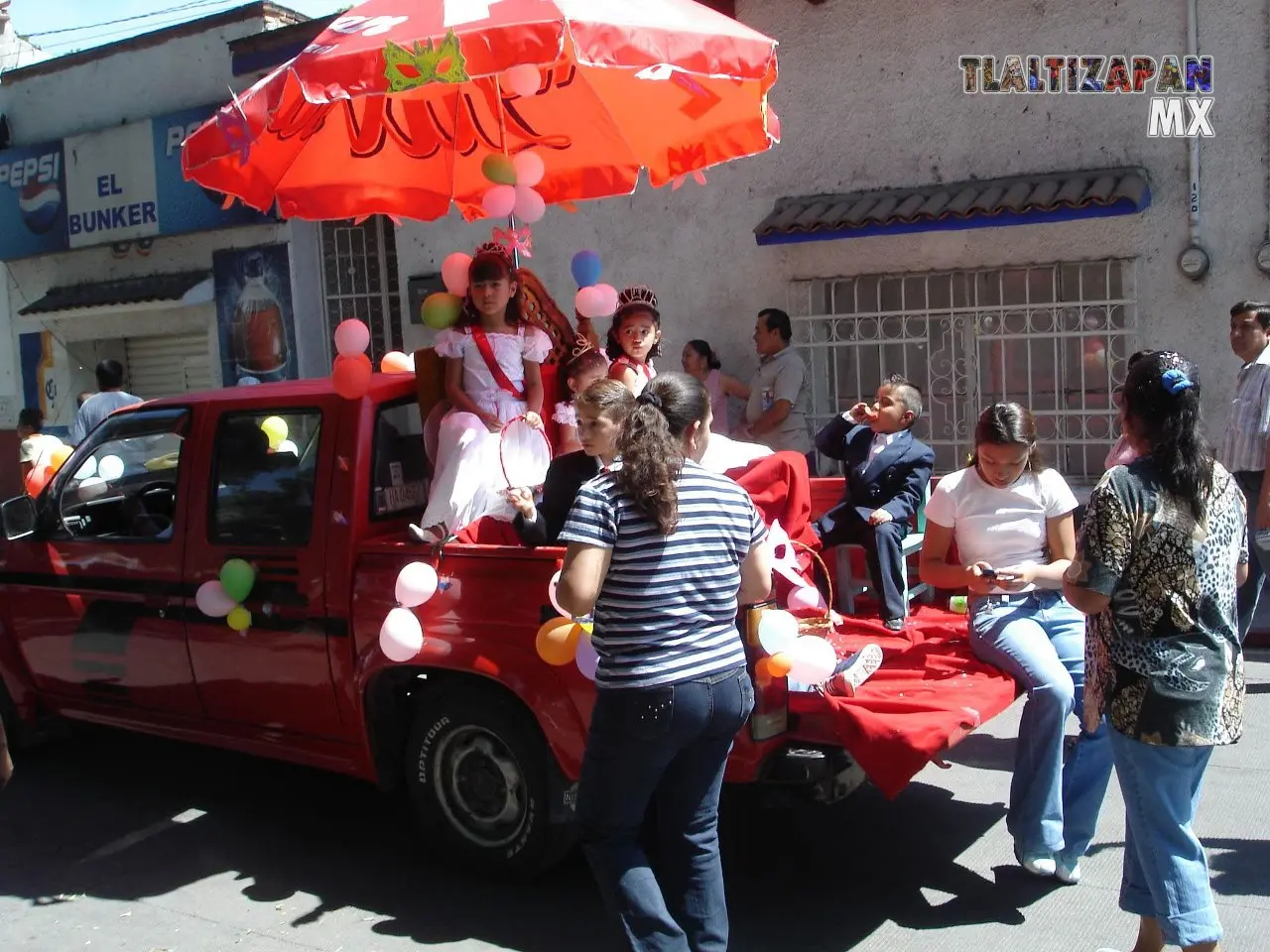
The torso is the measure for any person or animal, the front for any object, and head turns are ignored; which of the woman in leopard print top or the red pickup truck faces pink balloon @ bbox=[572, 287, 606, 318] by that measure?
the woman in leopard print top

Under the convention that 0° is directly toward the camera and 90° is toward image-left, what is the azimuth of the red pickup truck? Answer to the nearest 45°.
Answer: approximately 135°

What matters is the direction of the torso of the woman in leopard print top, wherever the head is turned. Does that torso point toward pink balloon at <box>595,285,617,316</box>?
yes

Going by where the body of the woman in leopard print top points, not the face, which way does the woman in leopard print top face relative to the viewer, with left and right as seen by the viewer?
facing away from the viewer and to the left of the viewer

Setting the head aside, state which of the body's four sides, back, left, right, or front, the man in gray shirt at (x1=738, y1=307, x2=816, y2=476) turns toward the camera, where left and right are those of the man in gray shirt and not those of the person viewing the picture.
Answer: left

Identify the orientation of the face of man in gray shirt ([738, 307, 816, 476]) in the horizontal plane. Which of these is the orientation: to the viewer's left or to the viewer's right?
to the viewer's left
